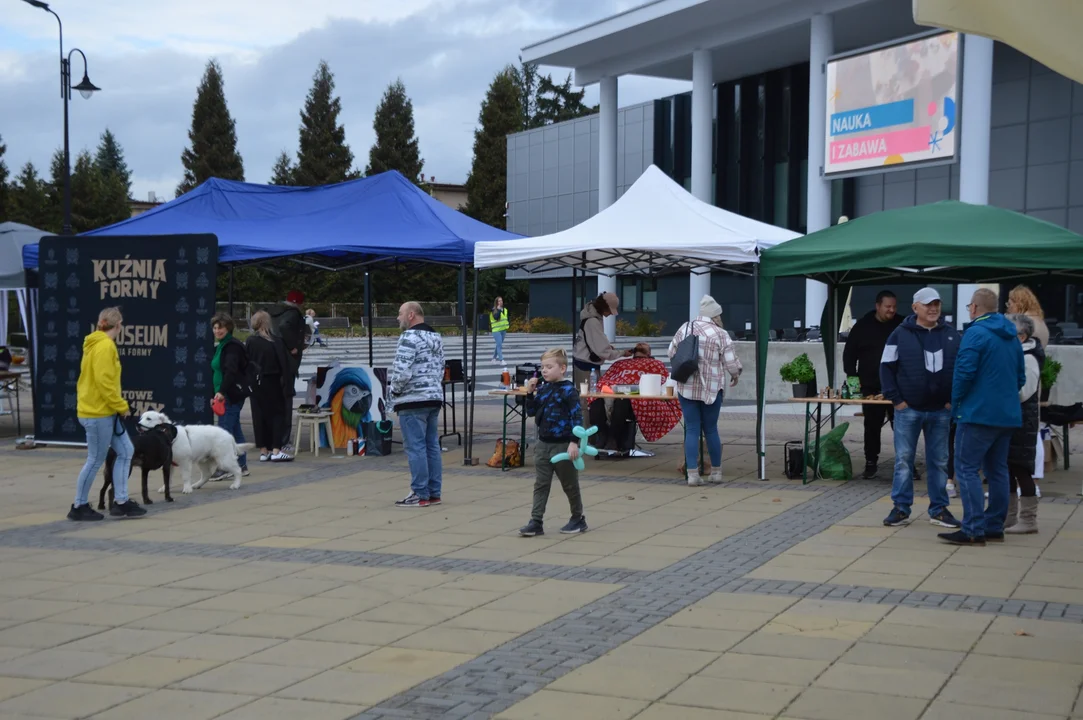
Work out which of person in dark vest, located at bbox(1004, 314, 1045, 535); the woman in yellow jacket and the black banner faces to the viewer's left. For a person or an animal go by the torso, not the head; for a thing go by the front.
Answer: the person in dark vest

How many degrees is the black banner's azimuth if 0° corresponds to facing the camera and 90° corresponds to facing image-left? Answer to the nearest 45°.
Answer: approximately 0°

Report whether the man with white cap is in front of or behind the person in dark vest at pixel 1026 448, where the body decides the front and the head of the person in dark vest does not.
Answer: in front

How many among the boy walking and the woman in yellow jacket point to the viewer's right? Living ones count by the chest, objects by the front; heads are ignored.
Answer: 1

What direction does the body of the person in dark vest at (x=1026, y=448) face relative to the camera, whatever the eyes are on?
to the viewer's left

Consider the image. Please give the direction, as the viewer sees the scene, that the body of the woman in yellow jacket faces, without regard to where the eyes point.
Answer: to the viewer's right

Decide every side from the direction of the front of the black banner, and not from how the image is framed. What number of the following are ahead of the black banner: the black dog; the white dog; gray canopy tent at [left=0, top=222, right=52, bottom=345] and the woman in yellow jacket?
3

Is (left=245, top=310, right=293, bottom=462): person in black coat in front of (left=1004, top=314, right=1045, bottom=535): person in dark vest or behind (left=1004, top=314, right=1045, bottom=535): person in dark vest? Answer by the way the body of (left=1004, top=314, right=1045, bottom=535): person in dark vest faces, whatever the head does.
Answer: in front

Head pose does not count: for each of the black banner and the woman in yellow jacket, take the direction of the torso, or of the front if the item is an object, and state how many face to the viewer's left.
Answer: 0

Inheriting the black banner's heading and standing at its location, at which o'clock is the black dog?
The black dog is roughly at 12 o'clock from the black banner.

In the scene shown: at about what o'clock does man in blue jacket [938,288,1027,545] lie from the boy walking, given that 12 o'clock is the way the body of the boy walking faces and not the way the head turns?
The man in blue jacket is roughly at 8 o'clock from the boy walking.

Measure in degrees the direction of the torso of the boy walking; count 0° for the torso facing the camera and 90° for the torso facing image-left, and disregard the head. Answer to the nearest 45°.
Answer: approximately 45°

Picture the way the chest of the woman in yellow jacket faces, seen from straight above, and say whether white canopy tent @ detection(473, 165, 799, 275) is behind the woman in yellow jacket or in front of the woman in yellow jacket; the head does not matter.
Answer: in front

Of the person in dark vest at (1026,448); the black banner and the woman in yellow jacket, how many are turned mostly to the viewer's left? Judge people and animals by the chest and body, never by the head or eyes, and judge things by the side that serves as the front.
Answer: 1
